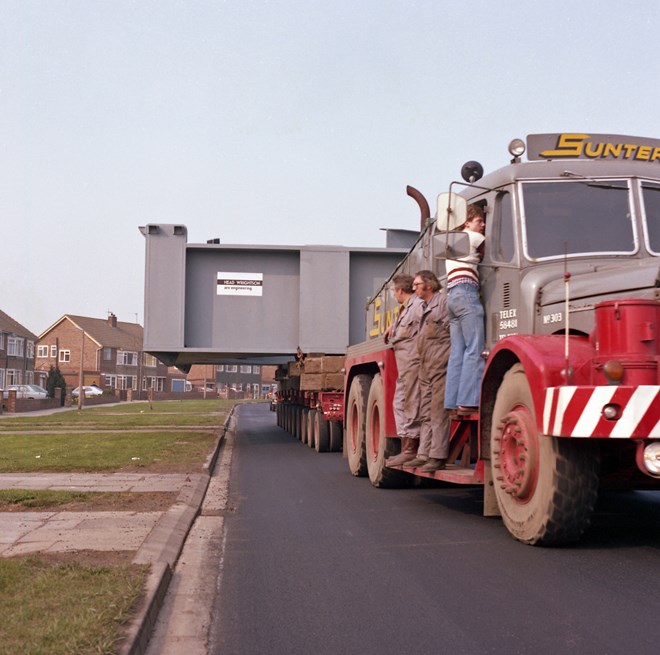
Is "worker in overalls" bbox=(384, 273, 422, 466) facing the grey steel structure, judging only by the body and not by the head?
no

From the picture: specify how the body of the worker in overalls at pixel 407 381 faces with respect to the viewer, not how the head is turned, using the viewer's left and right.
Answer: facing to the left of the viewer

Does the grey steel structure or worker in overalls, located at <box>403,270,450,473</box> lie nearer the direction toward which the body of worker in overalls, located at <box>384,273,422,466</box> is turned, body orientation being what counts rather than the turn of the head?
the grey steel structure

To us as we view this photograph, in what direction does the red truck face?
facing the viewer and to the right of the viewer
